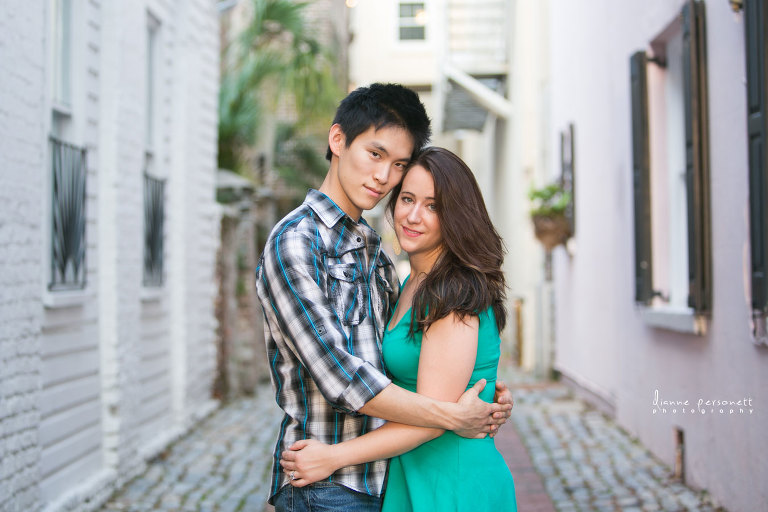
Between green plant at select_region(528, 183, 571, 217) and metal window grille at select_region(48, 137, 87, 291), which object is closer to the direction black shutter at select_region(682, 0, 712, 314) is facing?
the metal window grille

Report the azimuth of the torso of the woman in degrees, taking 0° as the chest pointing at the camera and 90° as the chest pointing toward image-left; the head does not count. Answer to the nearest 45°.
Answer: approximately 90°

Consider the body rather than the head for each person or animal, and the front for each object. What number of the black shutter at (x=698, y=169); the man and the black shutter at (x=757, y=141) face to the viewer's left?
2

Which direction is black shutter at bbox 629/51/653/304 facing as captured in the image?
to the viewer's left

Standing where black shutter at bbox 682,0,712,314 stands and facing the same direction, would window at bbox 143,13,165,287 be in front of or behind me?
in front

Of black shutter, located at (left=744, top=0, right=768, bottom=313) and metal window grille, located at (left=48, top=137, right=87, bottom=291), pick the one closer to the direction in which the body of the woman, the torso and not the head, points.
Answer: the metal window grille

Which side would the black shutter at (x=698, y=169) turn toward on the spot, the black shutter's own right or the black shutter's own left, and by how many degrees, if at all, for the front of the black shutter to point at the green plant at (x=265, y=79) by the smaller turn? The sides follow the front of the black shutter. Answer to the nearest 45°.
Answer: approximately 45° to the black shutter's own right

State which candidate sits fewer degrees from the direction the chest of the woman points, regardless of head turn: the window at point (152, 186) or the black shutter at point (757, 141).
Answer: the window

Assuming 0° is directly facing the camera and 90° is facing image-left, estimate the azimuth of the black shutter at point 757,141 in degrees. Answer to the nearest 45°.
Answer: approximately 90°

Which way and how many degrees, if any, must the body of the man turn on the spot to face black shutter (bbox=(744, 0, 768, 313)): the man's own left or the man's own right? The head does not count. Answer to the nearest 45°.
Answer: approximately 90° to the man's own left

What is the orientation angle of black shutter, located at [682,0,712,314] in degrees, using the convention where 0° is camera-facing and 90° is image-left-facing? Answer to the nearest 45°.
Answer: approximately 90°
